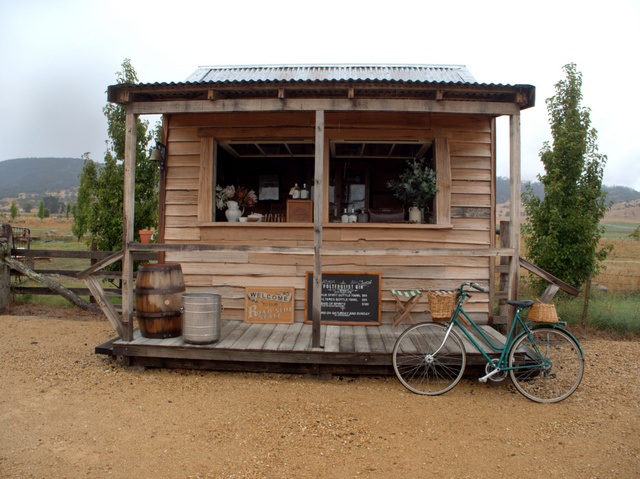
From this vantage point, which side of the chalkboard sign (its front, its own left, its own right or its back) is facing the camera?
front

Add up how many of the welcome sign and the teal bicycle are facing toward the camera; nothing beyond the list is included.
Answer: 1

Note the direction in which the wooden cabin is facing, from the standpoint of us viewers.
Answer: facing the viewer

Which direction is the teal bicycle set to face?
to the viewer's left

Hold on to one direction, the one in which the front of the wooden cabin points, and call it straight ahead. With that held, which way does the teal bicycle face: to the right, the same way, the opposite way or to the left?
to the right

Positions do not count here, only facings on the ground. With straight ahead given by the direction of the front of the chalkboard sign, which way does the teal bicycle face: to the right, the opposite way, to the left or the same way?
to the right
